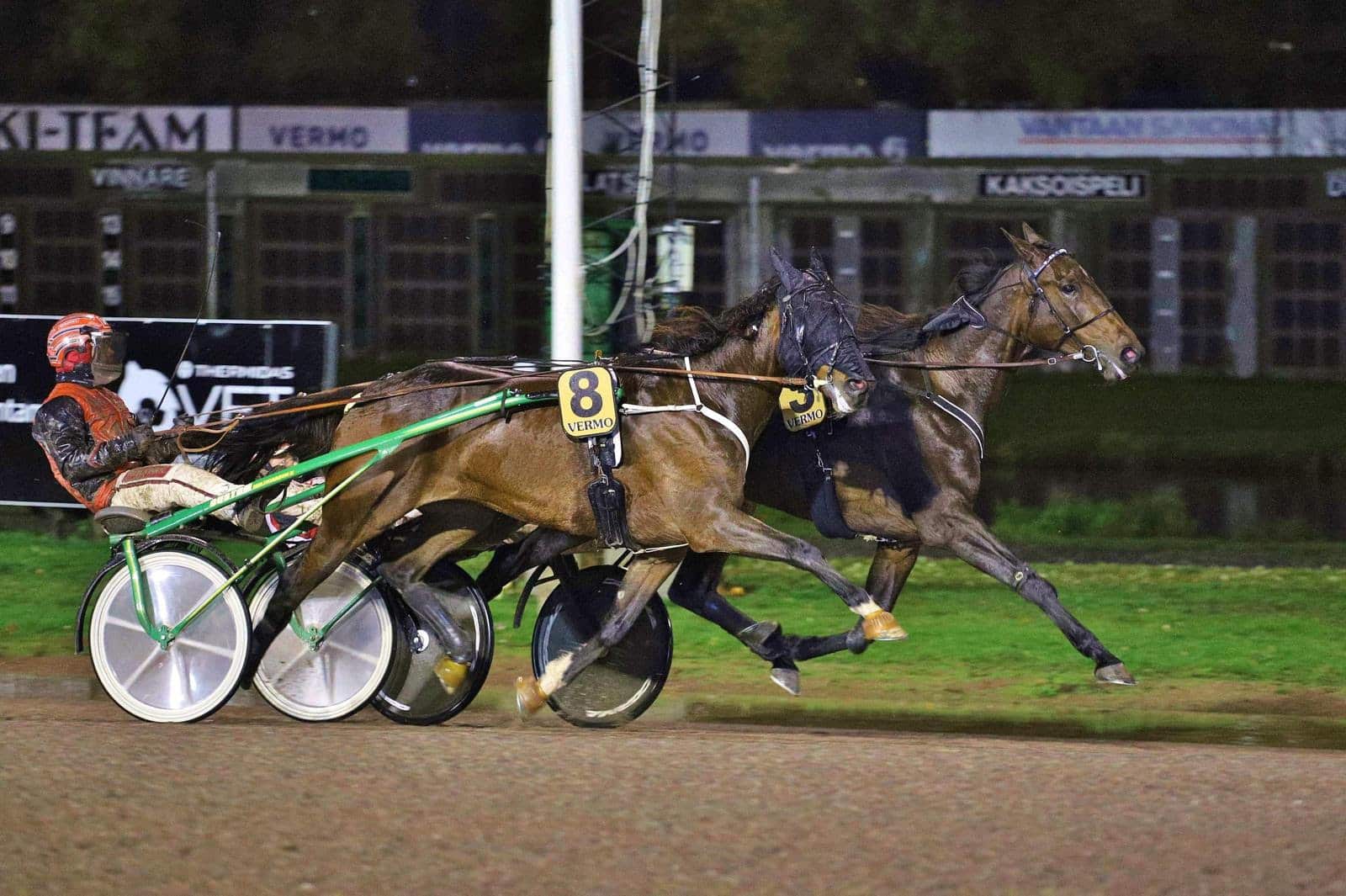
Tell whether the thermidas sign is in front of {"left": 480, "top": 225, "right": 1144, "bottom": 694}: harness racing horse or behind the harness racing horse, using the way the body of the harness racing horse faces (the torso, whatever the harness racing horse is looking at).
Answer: behind

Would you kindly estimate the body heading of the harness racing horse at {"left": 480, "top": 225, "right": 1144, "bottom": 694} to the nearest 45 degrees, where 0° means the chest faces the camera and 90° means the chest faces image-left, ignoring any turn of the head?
approximately 270°

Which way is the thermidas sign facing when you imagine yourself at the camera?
facing the viewer

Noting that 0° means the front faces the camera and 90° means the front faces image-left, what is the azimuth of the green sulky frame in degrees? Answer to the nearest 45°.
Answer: approximately 270°

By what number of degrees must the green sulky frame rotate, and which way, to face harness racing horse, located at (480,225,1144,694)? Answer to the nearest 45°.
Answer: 0° — it already faces it

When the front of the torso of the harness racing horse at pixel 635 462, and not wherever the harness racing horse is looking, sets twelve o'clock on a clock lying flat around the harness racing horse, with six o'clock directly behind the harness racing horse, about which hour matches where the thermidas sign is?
The thermidas sign is roughly at 8 o'clock from the harness racing horse.

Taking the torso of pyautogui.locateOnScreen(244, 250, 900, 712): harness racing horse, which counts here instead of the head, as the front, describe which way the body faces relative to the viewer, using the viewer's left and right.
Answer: facing to the right of the viewer

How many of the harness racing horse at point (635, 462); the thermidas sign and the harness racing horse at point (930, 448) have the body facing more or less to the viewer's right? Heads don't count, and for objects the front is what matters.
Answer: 2

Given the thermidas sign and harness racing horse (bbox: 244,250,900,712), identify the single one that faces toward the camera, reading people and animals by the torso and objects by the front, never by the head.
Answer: the thermidas sign

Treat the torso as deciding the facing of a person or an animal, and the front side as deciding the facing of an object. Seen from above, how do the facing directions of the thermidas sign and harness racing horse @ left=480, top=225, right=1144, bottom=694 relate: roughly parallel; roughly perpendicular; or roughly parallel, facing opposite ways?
roughly perpendicular

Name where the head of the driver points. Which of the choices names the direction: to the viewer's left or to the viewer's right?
to the viewer's right

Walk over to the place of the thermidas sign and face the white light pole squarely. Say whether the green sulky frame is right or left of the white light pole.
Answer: right

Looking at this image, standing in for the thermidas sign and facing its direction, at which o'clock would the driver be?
The driver is roughly at 12 o'clock from the thermidas sign.

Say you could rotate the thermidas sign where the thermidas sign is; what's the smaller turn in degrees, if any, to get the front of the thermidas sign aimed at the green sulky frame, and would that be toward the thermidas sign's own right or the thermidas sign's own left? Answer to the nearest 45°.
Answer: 0° — it already faces it

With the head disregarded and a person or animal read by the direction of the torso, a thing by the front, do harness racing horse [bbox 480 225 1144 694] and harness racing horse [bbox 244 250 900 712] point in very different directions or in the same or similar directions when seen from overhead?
same or similar directions

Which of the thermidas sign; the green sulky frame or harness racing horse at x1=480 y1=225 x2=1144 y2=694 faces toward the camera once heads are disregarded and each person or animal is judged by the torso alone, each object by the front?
the thermidas sign

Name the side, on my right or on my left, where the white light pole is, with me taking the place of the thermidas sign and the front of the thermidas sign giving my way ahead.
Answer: on my left

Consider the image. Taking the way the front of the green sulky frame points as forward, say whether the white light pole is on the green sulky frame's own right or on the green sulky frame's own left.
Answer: on the green sulky frame's own left

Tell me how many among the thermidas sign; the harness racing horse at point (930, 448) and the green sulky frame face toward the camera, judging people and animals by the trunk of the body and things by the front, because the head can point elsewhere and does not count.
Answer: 1

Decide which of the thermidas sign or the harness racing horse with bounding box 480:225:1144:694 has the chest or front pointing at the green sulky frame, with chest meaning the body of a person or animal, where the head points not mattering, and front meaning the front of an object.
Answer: the thermidas sign
